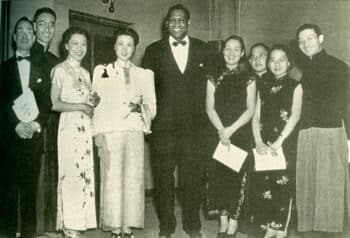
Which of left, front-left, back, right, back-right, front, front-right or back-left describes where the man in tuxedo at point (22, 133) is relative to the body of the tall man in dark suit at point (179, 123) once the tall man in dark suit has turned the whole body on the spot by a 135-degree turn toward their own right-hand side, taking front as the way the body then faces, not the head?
front-left

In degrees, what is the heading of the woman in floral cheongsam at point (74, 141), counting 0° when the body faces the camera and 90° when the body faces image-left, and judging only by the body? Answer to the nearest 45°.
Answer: approximately 315°

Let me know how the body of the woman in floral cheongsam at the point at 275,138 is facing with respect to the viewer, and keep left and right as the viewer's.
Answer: facing the viewer and to the left of the viewer

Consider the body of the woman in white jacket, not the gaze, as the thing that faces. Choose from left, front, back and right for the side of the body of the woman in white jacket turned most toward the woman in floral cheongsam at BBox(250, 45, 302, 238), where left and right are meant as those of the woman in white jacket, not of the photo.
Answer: left

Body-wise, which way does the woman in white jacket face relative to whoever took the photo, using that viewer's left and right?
facing the viewer

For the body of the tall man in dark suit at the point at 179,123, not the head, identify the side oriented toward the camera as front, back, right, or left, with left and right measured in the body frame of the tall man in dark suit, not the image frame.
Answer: front
